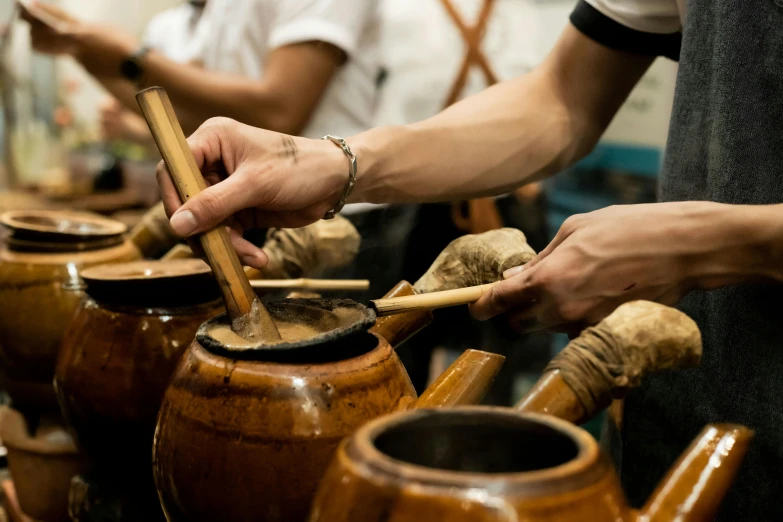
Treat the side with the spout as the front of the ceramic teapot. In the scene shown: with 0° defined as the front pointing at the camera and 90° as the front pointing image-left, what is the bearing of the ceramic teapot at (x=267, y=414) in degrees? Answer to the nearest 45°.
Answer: approximately 270°

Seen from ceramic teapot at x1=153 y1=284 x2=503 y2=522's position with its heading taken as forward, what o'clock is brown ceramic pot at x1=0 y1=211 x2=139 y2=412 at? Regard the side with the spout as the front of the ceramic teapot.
The brown ceramic pot is roughly at 8 o'clock from the ceramic teapot.

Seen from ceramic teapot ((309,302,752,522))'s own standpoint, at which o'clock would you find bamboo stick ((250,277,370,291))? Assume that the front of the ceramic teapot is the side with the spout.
The bamboo stick is roughly at 8 o'clock from the ceramic teapot.

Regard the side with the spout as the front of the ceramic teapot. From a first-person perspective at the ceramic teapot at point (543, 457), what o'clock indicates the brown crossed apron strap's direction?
The brown crossed apron strap is roughly at 9 o'clock from the ceramic teapot.

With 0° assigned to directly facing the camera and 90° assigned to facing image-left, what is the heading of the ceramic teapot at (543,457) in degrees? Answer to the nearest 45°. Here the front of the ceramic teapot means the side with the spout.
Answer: approximately 270°

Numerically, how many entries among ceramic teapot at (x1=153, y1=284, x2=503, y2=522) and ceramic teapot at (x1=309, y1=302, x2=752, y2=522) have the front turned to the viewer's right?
2
